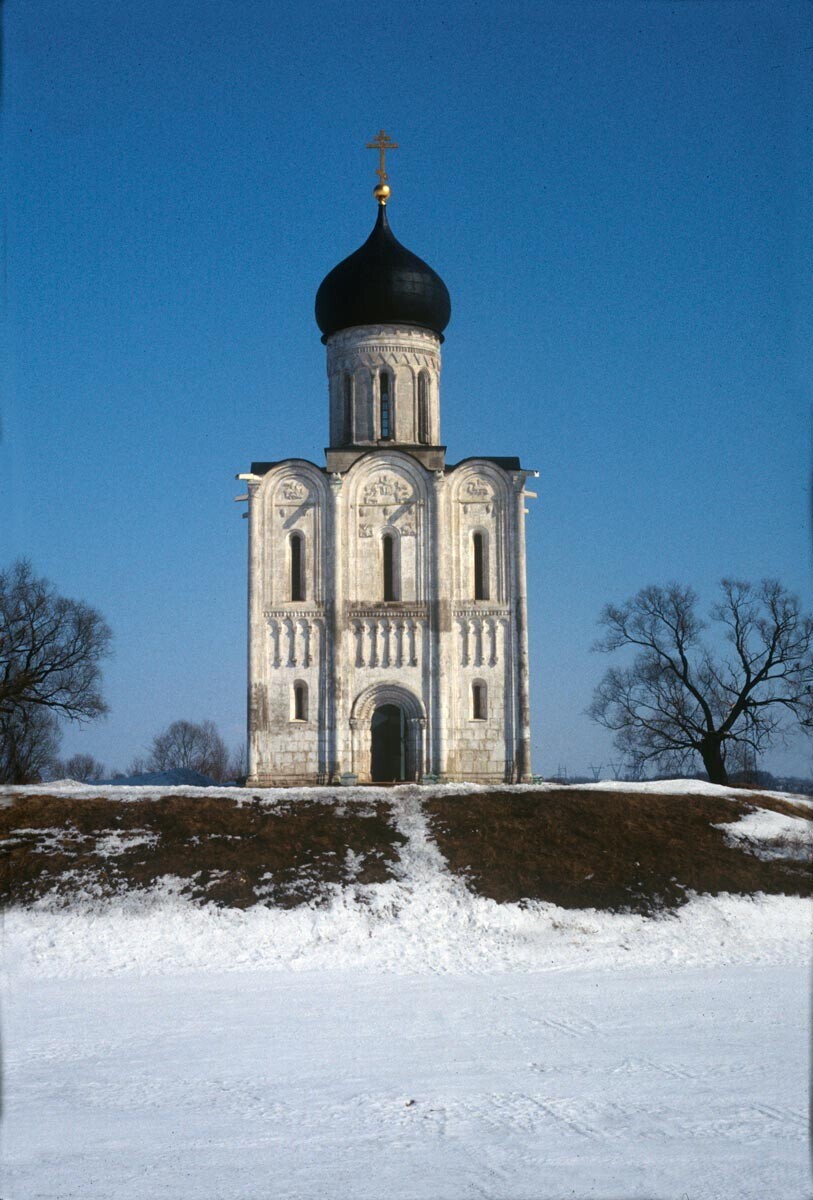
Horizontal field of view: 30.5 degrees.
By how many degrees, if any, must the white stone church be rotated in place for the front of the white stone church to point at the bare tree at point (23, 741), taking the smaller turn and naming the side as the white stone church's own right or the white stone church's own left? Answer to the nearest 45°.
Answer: approximately 135° to the white stone church's own right

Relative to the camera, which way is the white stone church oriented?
toward the camera
